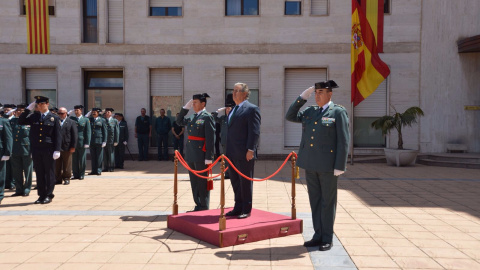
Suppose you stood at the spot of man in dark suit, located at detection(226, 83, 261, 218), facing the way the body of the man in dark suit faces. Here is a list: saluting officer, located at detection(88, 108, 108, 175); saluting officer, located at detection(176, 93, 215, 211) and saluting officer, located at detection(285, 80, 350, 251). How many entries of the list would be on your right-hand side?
2

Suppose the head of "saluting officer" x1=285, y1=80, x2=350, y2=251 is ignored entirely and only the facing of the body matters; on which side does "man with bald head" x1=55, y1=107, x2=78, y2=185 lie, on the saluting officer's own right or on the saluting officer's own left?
on the saluting officer's own right

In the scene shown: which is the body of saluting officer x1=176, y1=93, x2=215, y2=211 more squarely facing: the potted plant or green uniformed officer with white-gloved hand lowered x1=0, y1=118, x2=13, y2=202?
the green uniformed officer with white-gloved hand lowered

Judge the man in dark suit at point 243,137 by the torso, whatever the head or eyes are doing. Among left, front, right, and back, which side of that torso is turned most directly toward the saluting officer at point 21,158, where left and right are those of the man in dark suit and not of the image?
right

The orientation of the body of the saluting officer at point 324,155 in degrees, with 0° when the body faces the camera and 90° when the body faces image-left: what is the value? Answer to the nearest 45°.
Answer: approximately 45°

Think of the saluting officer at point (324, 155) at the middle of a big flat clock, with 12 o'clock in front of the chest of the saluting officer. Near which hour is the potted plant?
The potted plant is roughly at 5 o'clock from the saluting officer.

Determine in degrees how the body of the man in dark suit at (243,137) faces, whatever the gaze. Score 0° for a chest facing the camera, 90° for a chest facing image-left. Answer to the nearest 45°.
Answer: approximately 45°
